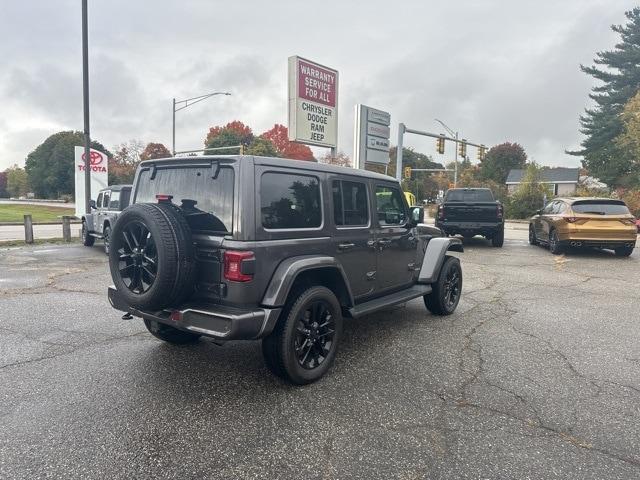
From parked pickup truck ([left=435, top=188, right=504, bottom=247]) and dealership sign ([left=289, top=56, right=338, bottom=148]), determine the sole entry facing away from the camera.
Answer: the parked pickup truck

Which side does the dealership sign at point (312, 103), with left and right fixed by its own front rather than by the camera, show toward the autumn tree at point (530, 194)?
left

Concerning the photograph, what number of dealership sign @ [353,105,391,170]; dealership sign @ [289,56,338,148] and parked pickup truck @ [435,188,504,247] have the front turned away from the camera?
1

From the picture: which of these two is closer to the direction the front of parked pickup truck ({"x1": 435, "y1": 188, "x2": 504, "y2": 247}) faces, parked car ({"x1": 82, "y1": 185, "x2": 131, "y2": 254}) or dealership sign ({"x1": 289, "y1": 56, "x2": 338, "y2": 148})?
the dealership sign

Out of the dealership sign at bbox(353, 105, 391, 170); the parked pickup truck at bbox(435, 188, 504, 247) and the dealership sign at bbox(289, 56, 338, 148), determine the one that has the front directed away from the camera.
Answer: the parked pickup truck

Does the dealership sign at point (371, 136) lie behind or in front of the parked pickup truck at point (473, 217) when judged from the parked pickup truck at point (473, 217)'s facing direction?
in front

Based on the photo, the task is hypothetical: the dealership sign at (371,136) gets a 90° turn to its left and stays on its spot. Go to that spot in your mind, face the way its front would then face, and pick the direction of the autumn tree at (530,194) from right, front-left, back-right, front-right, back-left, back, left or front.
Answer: front

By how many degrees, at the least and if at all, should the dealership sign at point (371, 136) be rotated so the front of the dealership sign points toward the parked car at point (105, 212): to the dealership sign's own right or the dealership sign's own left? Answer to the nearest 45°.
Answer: approximately 90° to the dealership sign's own right

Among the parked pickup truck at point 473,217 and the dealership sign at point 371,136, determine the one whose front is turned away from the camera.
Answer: the parked pickup truck

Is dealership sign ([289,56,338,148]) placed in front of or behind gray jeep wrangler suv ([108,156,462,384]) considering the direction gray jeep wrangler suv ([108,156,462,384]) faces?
in front

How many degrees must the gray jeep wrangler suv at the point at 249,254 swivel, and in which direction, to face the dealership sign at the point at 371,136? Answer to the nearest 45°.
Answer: approximately 45° to its left

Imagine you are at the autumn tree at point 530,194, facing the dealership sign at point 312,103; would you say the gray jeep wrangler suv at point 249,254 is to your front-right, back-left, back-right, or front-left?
front-left

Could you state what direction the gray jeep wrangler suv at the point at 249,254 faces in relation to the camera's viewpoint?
facing away from the viewer and to the right of the viewer

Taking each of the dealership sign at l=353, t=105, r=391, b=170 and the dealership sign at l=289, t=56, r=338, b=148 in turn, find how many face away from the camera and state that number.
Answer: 0

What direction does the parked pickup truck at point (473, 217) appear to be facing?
away from the camera

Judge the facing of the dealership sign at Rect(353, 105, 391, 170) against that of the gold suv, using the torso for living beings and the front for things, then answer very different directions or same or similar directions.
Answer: very different directions
